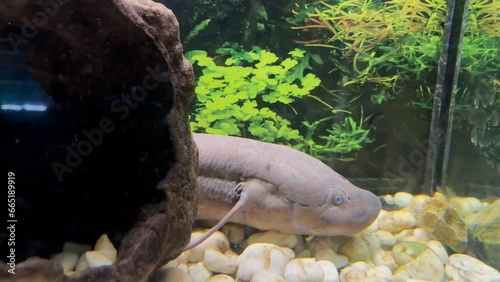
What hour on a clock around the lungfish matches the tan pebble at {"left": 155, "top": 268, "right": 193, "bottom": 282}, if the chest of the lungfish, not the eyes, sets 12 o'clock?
The tan pebble is roughly at 4 o'clock from the lungfish.

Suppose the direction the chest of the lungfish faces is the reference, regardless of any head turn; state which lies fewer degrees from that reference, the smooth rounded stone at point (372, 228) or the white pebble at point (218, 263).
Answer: the smooth rounded stone

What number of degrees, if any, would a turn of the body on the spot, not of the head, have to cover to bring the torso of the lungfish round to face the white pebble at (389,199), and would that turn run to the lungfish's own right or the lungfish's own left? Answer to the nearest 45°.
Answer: approximately 45° to the lungfish's own left

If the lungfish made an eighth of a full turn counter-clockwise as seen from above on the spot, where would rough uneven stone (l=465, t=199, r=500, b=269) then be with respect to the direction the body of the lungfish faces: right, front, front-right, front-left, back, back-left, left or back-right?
front-right

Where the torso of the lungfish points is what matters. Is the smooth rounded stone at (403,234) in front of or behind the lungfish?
in front

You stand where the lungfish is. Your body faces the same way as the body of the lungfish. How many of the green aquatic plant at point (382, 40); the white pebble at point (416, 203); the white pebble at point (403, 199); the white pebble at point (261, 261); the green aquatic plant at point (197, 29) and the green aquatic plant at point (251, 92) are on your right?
1

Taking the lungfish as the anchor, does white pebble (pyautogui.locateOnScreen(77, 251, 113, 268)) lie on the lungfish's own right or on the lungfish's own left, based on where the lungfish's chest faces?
on the lungfish's own right

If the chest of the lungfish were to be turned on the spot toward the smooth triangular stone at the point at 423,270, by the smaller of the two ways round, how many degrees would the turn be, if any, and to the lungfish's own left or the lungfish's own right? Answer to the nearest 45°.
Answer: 0° — it already faces it

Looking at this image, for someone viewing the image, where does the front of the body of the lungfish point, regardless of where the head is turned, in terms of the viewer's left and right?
facing to the right of the viewer

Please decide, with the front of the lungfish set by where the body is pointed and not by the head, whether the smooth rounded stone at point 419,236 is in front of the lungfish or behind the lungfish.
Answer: in front

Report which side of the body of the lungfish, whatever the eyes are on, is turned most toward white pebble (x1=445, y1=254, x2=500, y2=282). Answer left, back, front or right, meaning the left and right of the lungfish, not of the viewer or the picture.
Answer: front

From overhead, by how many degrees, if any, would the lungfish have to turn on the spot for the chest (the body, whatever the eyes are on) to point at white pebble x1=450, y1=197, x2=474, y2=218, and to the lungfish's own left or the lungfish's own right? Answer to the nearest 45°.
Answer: approximately 45° to the lungfish's own left

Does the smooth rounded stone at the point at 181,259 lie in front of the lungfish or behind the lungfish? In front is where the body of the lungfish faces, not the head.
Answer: behind

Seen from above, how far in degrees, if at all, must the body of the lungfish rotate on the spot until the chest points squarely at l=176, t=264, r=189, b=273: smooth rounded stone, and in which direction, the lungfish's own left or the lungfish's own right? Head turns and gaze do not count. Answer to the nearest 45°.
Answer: approximately 135° to the lungfish's own right

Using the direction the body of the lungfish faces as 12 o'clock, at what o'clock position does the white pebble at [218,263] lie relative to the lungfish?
The white pebble is roughly at 4 o'clock from the lungfish.

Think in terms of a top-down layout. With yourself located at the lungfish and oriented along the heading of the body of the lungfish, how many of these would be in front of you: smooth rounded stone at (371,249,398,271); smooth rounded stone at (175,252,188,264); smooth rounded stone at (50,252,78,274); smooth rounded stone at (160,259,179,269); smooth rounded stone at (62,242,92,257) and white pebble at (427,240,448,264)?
2
